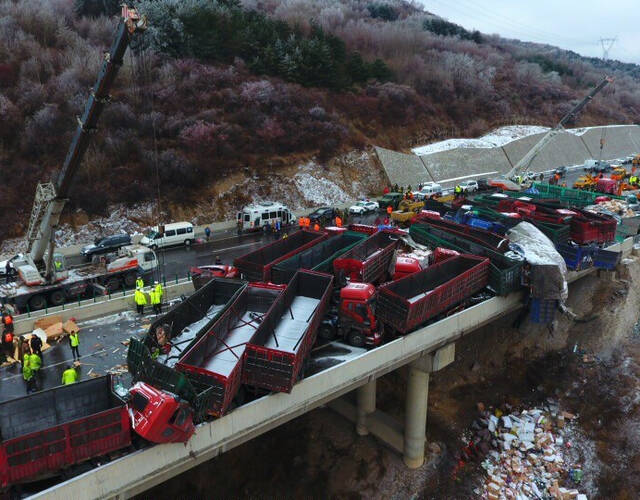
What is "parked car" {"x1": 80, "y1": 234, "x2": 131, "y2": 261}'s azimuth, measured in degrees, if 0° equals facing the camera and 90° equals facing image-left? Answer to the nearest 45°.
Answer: approximately 45°

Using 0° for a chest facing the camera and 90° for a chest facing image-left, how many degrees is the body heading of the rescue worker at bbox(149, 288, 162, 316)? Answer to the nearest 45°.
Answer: approximately 180°

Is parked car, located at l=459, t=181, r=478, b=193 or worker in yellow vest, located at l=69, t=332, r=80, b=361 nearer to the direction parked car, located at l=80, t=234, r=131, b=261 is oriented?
the worker in yellow vest

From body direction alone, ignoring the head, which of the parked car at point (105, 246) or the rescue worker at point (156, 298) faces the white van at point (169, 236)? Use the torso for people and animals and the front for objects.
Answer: the rescue worker

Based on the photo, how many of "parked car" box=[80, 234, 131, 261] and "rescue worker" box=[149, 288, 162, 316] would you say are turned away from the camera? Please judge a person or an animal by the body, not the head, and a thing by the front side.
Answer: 1

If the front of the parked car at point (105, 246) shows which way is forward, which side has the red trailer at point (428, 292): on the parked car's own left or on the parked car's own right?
on the parked car's own left

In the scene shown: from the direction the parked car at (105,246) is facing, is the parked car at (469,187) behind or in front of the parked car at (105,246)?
behind
